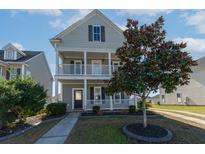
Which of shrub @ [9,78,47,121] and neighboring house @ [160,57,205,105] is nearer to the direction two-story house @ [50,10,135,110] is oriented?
the shrub

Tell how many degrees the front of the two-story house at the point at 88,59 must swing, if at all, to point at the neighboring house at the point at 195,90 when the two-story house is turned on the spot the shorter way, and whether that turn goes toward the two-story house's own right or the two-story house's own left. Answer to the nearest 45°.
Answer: approximately 135° to the two-story house's own left

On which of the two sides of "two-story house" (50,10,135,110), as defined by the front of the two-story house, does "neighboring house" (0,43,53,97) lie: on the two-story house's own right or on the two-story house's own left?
on the two-story house's own right

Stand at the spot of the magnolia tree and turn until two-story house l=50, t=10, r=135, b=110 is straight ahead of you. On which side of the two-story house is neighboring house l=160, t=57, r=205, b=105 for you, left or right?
right

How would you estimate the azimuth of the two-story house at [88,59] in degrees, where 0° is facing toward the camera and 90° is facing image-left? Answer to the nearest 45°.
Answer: approximately 0°
